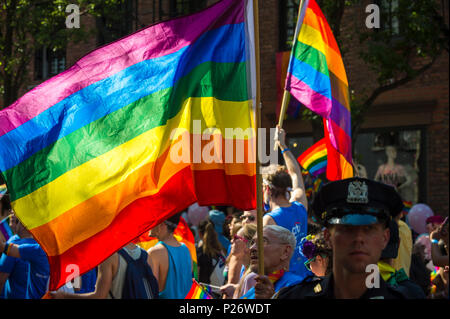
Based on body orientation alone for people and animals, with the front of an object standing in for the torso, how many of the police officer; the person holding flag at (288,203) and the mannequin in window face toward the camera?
2

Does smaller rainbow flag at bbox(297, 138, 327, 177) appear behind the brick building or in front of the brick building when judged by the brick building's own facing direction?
in front

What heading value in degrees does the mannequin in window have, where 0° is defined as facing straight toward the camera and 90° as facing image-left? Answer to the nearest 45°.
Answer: approximately 0°

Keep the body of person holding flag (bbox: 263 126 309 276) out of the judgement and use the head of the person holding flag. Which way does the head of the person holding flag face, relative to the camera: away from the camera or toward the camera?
away from the camera

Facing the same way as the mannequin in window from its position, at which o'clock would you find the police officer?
The police officer is roughly at 12 o'clock from the mannequin in window.

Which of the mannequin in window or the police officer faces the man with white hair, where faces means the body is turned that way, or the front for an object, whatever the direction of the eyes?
the mannequin in window

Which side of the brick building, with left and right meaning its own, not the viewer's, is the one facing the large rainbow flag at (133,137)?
front

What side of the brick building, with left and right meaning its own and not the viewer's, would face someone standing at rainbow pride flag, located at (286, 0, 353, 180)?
front

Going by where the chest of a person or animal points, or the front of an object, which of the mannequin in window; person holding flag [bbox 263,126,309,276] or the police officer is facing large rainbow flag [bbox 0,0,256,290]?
the mannequin in window

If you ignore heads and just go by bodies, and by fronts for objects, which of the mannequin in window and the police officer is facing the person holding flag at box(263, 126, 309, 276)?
the mannequin in window
